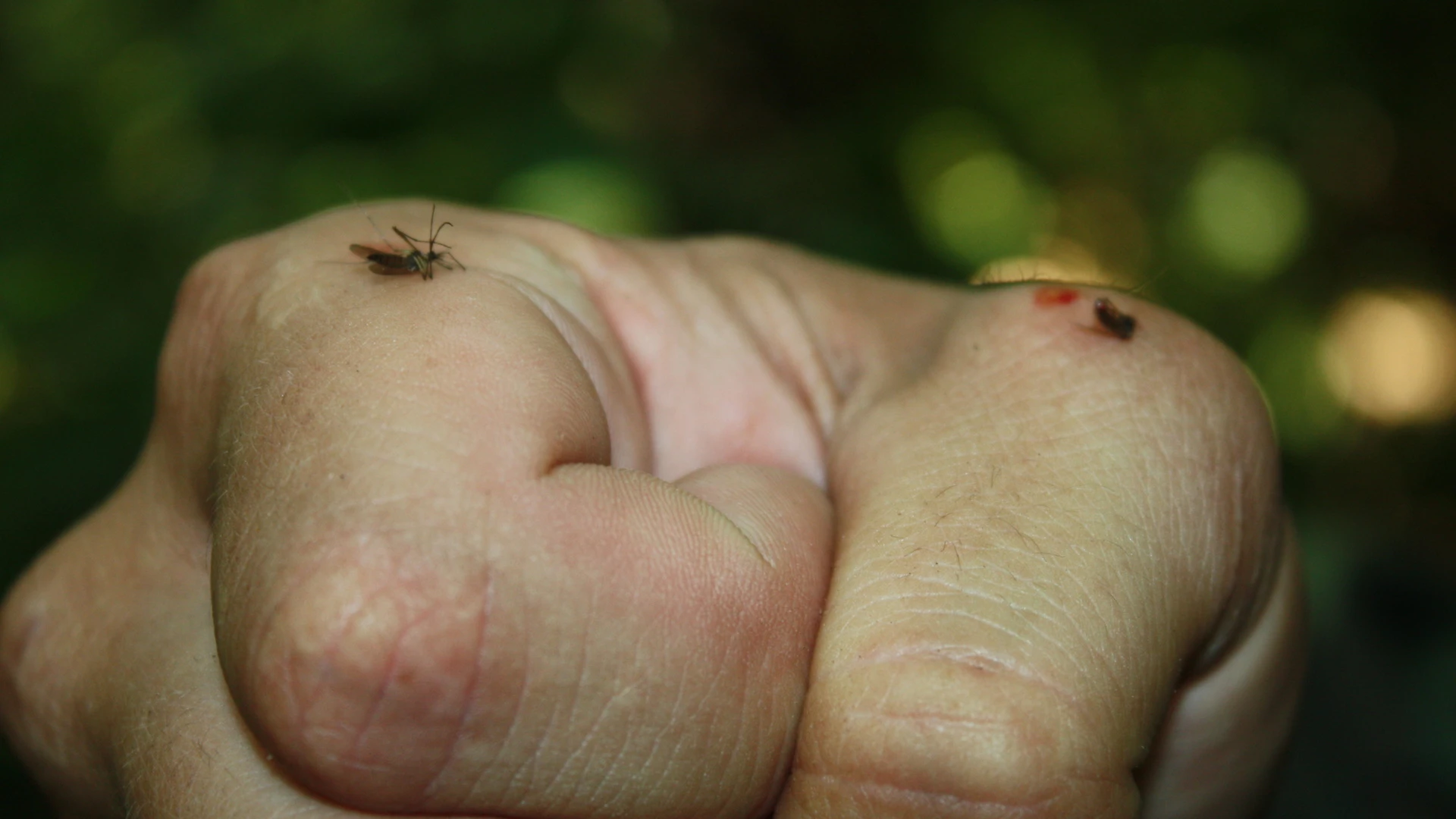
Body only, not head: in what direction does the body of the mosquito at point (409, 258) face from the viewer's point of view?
to the viewer's right
